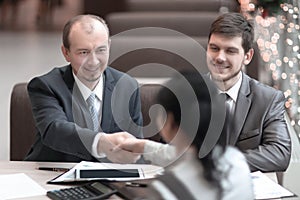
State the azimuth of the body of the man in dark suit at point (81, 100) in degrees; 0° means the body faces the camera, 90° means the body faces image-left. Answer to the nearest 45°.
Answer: approximately 315°

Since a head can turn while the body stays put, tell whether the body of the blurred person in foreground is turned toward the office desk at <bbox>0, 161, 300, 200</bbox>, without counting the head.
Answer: yes

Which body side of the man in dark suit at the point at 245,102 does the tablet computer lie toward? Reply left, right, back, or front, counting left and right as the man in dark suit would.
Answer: front

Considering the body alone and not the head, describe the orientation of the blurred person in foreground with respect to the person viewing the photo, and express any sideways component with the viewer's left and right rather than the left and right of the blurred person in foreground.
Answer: facing away from the viewer and to the left of the viewer

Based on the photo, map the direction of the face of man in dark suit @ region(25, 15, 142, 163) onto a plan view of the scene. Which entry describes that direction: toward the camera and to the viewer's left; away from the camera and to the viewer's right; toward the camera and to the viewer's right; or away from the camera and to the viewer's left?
toward the camera and to the viewer's right

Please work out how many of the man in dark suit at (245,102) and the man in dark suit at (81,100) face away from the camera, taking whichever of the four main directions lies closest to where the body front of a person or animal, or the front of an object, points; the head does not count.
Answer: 0

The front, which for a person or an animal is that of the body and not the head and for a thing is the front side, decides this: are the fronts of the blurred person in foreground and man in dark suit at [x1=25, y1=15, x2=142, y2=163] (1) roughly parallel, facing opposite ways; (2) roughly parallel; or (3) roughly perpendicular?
roughly parallel, facing opposite ways

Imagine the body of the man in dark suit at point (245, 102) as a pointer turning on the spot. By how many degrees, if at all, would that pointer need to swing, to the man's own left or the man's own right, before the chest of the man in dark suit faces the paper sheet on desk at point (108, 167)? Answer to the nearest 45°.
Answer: approximately 45° to the man's own right

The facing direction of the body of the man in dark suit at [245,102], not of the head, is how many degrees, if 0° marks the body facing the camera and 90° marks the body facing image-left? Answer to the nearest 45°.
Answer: approximately 45°
